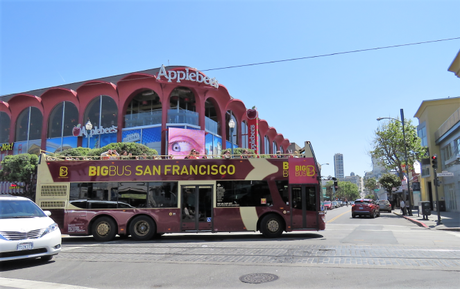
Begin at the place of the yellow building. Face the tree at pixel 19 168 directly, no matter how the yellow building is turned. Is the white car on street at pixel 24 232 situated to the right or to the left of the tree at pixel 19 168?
left

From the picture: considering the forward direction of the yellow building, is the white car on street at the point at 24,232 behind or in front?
in front

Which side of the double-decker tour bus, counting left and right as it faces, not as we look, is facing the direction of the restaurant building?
left

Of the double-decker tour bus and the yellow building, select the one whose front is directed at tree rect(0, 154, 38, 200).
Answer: the yellow building

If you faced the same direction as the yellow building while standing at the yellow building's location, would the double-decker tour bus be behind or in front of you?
in front

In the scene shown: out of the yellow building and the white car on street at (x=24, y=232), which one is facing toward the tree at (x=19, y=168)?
the yellow building

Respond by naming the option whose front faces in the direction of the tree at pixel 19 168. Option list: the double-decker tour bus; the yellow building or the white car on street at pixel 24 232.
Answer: the yellow building

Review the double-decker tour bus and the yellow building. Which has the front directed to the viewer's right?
the double-decker tour bus

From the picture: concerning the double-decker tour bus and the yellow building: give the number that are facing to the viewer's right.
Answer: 1

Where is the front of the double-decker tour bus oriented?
to the viewer's right

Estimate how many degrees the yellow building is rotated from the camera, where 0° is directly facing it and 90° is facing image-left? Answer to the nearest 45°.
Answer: approximately 45°

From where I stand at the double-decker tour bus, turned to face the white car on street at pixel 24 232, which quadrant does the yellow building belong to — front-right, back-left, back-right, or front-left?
back-left
